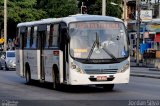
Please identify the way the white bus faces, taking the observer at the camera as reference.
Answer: facing the viewer and to the right of the viewer

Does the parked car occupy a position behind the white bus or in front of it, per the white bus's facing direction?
behind

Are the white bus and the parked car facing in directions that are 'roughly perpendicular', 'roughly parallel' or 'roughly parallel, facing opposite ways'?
roughly parallel

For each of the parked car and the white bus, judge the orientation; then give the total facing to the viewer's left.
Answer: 0
